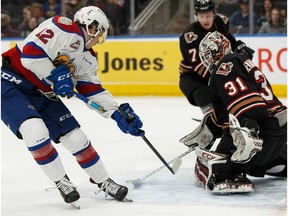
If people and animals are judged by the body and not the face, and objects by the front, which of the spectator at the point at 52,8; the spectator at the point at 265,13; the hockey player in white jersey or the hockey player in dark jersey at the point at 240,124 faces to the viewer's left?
the hockey player in dark jersey

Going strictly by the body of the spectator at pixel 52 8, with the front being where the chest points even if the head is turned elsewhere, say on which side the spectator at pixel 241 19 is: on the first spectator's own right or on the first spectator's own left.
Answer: on the first spectator's own left

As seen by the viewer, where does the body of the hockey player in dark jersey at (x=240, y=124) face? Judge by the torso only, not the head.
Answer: to the viewer's left

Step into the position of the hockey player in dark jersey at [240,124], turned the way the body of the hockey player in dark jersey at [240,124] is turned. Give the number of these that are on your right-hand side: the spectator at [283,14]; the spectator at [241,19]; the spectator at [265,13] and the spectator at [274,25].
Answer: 4

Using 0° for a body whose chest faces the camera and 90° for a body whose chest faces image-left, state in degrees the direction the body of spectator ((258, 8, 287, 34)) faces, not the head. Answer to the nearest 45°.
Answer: approximately 0°

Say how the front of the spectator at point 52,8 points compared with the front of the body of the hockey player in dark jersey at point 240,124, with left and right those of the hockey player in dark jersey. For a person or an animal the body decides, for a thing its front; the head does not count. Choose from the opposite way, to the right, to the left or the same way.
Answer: to the left
